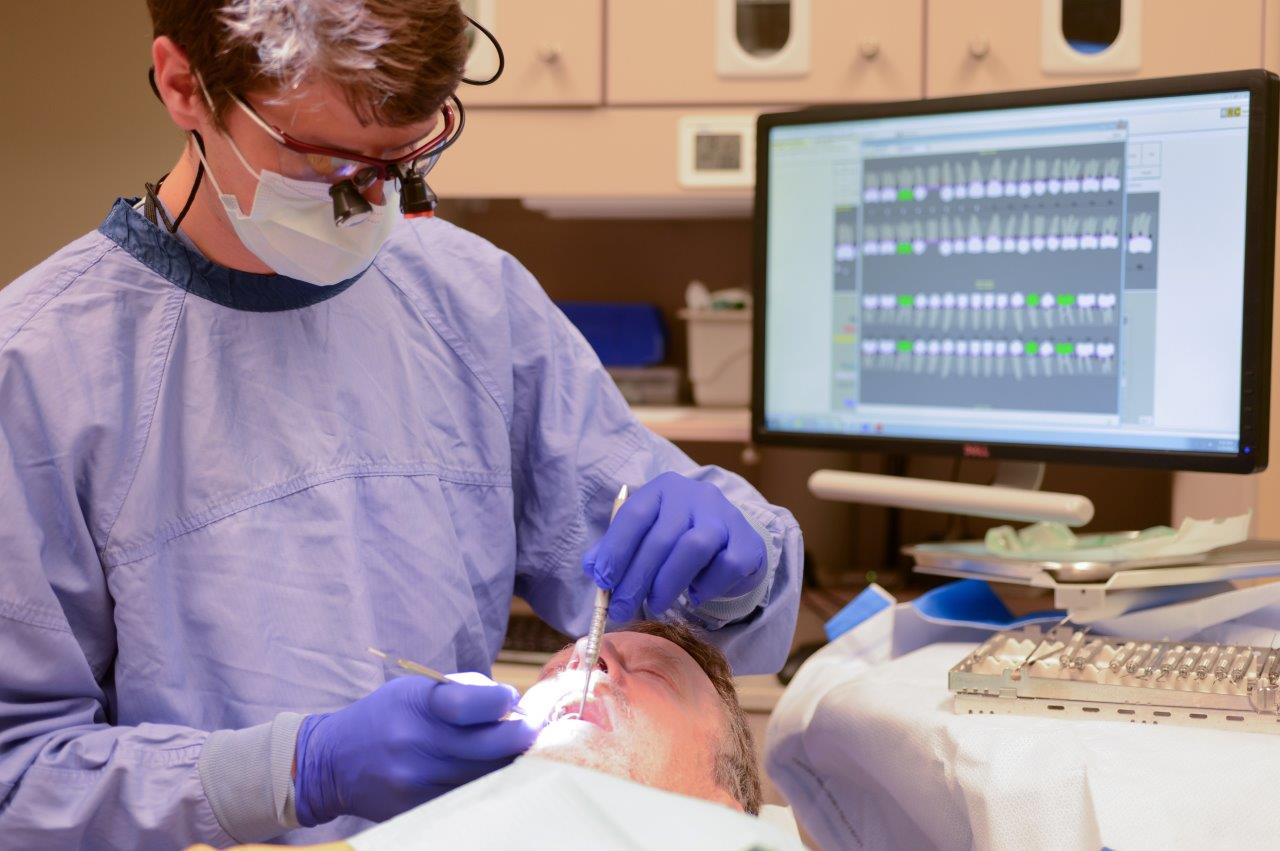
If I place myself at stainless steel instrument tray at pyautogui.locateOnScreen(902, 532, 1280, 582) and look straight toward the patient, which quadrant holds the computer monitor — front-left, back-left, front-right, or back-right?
back-right

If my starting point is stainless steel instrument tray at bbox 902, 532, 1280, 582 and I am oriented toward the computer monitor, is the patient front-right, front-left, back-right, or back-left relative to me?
back-left

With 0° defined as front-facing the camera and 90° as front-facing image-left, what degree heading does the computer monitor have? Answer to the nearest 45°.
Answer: approximately 45°

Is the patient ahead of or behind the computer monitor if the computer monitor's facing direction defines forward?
ahead
